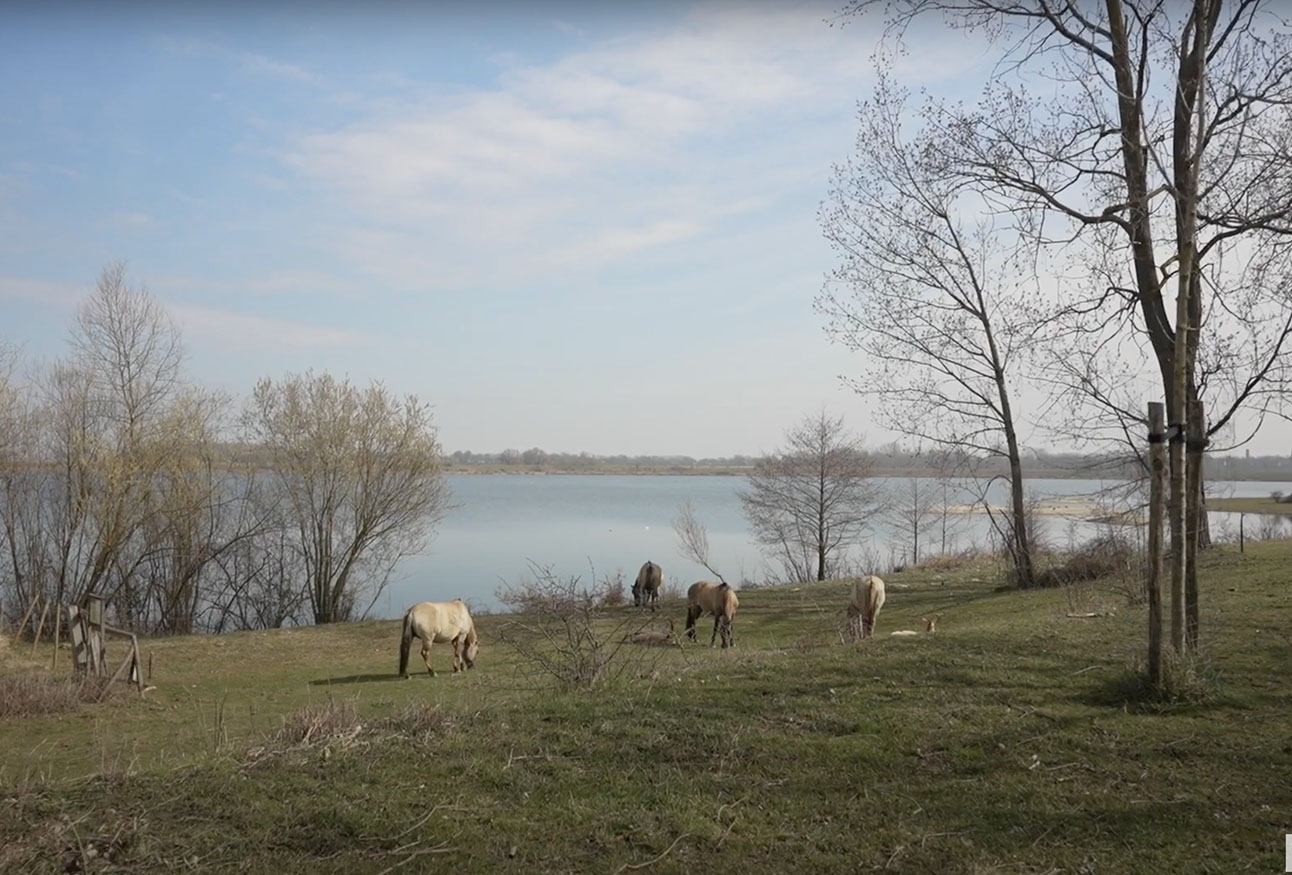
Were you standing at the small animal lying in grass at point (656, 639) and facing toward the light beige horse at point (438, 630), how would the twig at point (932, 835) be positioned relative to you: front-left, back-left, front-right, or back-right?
back-left
